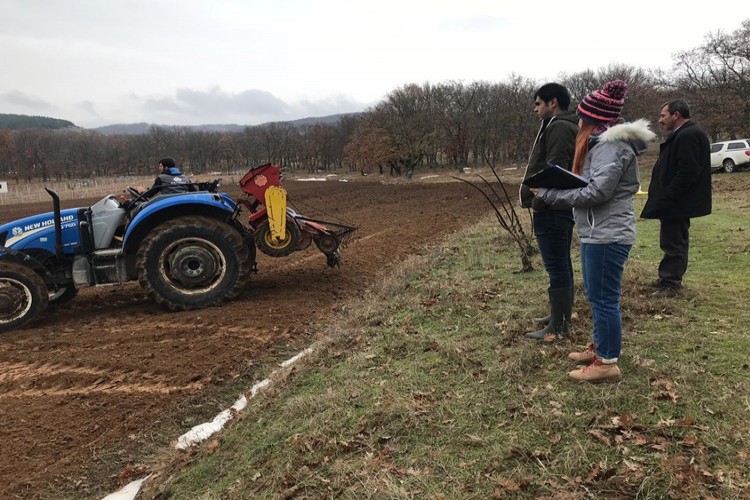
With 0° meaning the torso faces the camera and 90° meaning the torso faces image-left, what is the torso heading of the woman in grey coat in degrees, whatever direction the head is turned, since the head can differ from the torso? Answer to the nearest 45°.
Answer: approximately 90°

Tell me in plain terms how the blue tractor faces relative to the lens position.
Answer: facing to the left of the viewer

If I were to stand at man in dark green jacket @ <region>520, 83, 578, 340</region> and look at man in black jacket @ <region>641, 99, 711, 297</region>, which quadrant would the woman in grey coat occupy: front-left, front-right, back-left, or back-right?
back-right

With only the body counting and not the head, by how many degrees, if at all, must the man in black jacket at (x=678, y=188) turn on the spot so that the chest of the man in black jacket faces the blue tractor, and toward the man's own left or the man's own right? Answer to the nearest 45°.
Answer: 0° — they already face it

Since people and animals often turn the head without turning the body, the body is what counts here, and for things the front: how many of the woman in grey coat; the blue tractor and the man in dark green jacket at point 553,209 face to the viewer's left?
3

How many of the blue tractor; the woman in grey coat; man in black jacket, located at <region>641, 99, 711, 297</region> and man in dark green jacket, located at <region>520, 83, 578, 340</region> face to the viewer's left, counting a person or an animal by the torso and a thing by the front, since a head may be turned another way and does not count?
4

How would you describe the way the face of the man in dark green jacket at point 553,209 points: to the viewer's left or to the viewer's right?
to the viewer's left

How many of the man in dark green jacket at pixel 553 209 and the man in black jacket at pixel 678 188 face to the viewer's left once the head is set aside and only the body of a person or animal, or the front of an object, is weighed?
2

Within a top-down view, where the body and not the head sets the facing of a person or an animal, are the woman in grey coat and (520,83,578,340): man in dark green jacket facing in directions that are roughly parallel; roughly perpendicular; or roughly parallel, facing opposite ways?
roughly parallel

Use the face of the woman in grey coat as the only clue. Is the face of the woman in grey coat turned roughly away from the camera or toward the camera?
away from the camera

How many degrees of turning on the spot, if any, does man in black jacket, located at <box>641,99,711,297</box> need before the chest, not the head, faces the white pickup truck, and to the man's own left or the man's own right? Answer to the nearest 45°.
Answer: approximately 90° to the man's own right

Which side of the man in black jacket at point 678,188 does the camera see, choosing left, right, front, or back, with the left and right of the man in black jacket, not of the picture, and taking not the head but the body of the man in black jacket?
left

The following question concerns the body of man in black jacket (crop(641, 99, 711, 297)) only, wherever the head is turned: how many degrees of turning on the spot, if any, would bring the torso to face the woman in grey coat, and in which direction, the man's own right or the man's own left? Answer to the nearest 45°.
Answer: approximately 90° to the man's own left

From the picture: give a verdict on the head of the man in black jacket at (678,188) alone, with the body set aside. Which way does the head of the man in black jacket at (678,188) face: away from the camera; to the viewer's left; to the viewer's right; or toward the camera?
to the viewer's left
